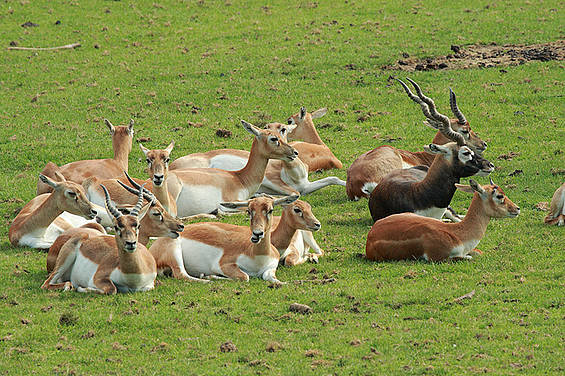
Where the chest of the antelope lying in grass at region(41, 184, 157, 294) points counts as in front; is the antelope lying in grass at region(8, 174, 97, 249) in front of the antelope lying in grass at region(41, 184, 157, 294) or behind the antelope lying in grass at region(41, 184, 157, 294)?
behind

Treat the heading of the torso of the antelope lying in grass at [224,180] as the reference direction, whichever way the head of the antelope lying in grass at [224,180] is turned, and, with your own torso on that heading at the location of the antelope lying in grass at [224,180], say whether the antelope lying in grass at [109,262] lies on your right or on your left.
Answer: on your right

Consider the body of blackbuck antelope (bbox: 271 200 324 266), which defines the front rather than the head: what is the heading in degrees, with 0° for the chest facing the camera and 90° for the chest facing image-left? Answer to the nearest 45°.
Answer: approximately 315°

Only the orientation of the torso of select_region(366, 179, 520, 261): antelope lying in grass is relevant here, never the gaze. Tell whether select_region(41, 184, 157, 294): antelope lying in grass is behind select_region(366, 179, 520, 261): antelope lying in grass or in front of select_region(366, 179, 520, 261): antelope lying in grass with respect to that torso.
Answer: behind

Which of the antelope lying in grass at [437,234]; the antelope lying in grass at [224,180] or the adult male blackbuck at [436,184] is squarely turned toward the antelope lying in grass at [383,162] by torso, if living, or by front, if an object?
the antelope lying in grass at [224,180]

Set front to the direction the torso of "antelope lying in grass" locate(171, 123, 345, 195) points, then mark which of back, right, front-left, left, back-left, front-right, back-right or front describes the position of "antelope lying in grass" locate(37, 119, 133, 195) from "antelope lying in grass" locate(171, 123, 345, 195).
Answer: back

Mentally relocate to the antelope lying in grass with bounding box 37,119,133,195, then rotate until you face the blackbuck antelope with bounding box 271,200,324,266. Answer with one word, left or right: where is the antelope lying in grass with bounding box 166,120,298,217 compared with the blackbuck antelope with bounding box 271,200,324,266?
left

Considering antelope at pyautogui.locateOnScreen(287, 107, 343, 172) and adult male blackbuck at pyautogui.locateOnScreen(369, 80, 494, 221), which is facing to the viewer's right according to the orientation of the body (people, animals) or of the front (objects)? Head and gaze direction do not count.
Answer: the adult male blackbuck

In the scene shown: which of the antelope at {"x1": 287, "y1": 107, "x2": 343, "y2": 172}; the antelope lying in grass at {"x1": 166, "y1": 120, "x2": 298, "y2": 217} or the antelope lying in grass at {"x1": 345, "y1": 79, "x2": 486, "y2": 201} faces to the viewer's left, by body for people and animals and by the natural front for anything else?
the antelope

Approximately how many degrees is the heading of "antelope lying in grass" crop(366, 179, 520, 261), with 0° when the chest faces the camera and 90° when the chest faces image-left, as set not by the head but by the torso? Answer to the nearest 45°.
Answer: approximately 270°

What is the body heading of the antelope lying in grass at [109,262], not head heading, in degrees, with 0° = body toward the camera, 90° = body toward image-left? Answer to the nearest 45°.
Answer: approximately 315°

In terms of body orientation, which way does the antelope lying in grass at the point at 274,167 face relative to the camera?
to the viewer's right

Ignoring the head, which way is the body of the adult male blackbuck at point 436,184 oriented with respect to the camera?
to the viewer's right

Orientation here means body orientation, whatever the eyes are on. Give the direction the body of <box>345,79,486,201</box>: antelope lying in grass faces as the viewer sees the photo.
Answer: to the viewer's right
